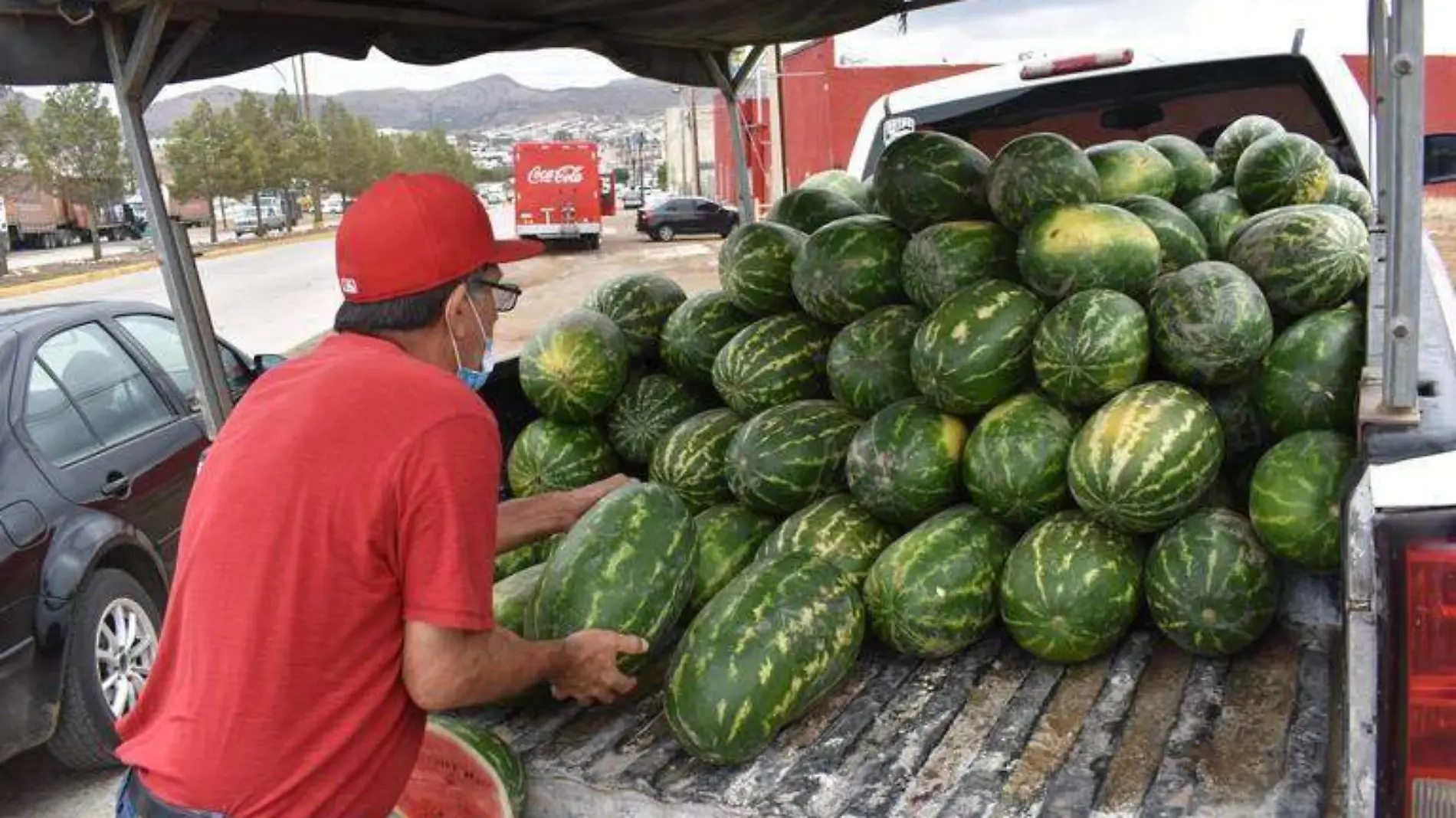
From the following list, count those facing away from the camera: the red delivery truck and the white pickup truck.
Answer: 2

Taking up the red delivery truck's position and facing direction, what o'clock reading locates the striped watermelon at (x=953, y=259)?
The striped watermelon is roughly at 6 o'clock from the red delivery truck.

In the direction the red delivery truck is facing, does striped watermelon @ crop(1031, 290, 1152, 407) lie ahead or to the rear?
to the rear

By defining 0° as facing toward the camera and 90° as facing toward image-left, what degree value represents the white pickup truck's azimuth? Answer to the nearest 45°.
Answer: approximately 180°

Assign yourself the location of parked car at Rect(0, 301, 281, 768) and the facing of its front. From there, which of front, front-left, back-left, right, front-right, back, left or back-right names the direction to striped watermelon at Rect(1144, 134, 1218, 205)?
right

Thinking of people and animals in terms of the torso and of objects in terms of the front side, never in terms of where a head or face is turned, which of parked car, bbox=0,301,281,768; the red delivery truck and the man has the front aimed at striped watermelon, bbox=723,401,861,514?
the man

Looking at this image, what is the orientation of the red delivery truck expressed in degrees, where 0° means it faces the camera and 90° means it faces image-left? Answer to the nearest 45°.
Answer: approximately 180°

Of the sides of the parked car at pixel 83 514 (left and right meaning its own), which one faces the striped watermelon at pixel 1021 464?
right

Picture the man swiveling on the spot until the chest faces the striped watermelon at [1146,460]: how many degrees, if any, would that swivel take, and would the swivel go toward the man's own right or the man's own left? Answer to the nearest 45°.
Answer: approximately 45° to the man's own right

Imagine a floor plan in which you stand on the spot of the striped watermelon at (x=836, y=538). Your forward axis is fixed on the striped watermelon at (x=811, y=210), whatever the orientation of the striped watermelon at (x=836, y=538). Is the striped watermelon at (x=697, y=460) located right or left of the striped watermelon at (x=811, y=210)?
left

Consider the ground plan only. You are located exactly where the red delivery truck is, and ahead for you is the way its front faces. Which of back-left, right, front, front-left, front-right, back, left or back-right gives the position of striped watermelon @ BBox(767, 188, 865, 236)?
back

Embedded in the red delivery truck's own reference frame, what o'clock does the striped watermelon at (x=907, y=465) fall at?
The striped watermelon is roughly at 6 o'clock from the red delivery truck.

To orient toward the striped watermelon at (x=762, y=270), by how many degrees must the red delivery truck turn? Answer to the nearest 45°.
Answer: approximately 180°

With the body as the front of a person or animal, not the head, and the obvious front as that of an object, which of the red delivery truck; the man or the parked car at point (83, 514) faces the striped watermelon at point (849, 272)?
the man
